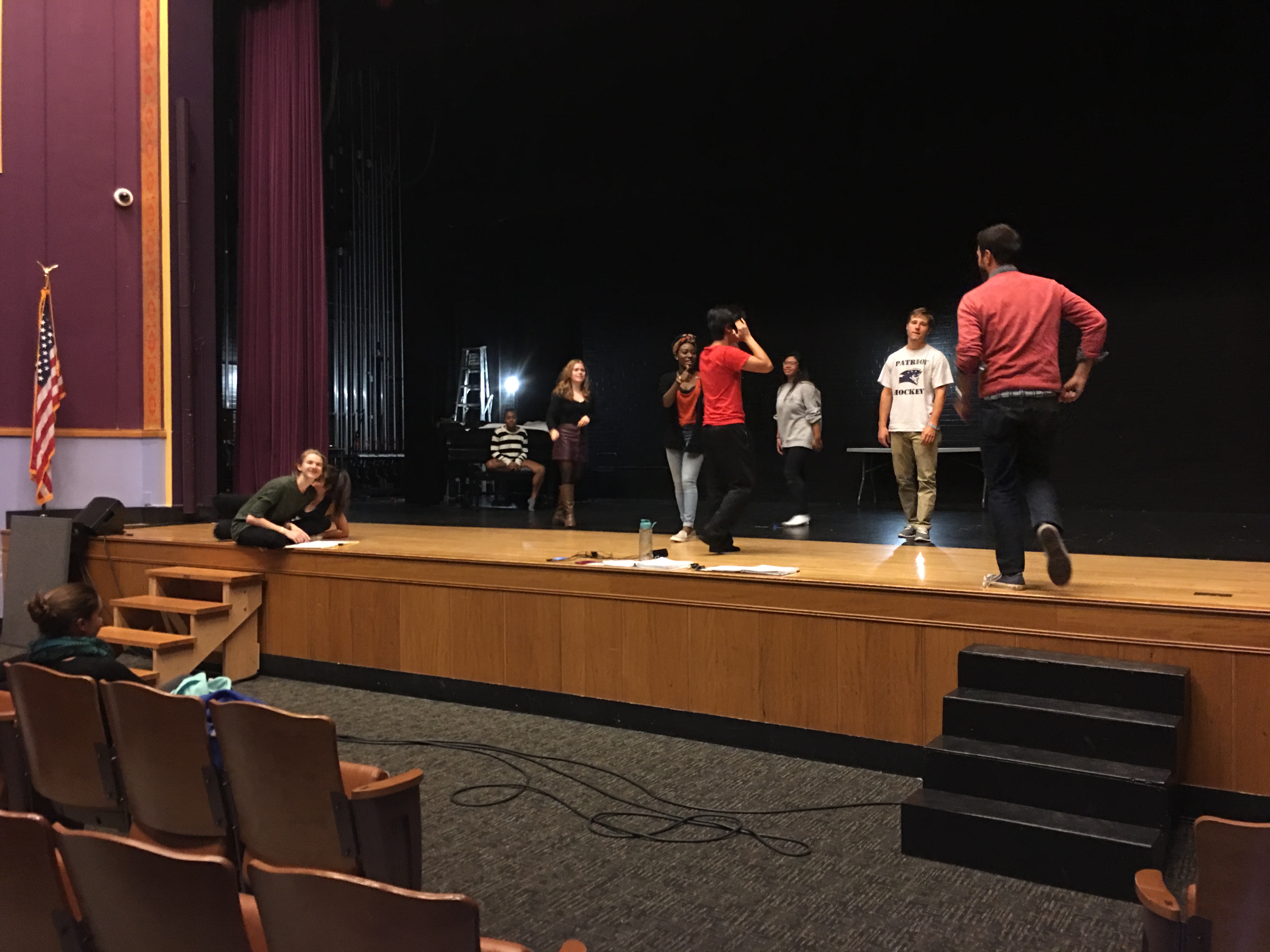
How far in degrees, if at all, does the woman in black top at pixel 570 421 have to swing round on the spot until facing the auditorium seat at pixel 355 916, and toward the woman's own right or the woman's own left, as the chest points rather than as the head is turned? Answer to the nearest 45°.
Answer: approximately 45° to the woman's own right

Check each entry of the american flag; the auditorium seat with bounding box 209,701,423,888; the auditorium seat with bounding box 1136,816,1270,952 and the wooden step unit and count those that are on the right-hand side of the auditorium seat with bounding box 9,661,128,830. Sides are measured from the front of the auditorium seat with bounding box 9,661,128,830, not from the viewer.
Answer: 2

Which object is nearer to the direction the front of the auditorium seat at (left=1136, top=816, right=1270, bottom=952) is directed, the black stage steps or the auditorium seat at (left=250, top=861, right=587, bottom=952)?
the black stage steps

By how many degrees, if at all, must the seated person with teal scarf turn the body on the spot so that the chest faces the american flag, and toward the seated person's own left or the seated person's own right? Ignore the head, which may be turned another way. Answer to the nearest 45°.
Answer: approximately 45° to the seated person's own left

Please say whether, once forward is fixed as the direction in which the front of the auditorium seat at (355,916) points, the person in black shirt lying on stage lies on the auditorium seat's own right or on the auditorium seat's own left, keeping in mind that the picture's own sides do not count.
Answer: on the auditorium seat's own left

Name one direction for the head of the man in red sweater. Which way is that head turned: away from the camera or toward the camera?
away from the camera

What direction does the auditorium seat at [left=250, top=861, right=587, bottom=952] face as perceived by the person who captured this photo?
facing away from the viewer and to the right of the viewer

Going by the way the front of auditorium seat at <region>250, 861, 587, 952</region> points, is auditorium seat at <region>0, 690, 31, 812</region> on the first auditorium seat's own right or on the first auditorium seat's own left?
on the first auditorium seat's own left

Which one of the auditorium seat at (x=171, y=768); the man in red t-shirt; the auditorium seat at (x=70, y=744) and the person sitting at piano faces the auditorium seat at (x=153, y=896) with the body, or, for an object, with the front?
the person sitting at piano
